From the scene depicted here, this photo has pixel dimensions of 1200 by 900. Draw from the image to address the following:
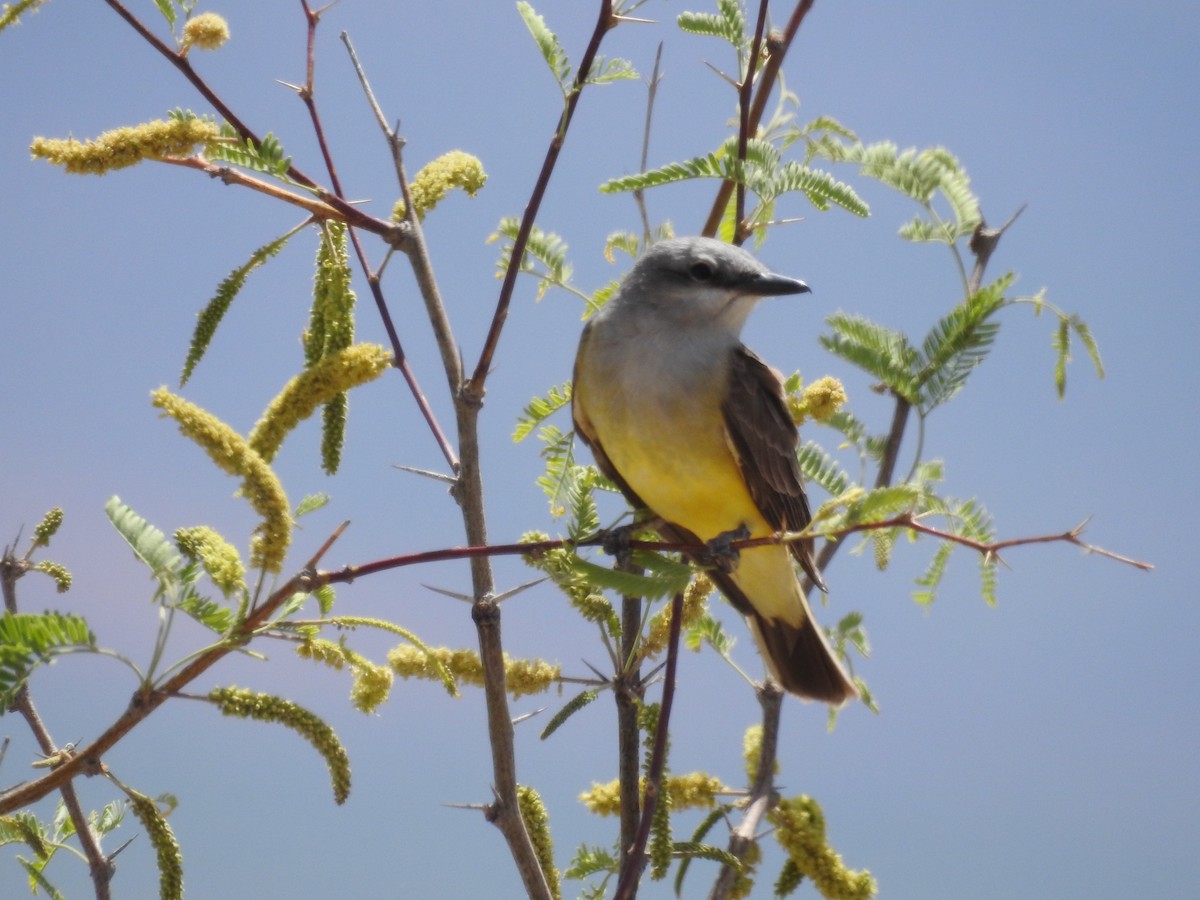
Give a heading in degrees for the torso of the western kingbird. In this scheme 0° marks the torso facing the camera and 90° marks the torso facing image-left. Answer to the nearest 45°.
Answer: approximately 45°

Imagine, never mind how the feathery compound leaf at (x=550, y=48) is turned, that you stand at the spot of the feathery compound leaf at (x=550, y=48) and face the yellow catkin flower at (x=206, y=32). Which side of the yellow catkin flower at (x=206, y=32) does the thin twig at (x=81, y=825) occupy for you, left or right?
right

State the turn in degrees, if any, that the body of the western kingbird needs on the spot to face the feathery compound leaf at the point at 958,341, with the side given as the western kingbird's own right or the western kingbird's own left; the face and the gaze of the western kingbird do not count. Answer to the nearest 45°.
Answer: approximately 90° to the western kingbird's own left
